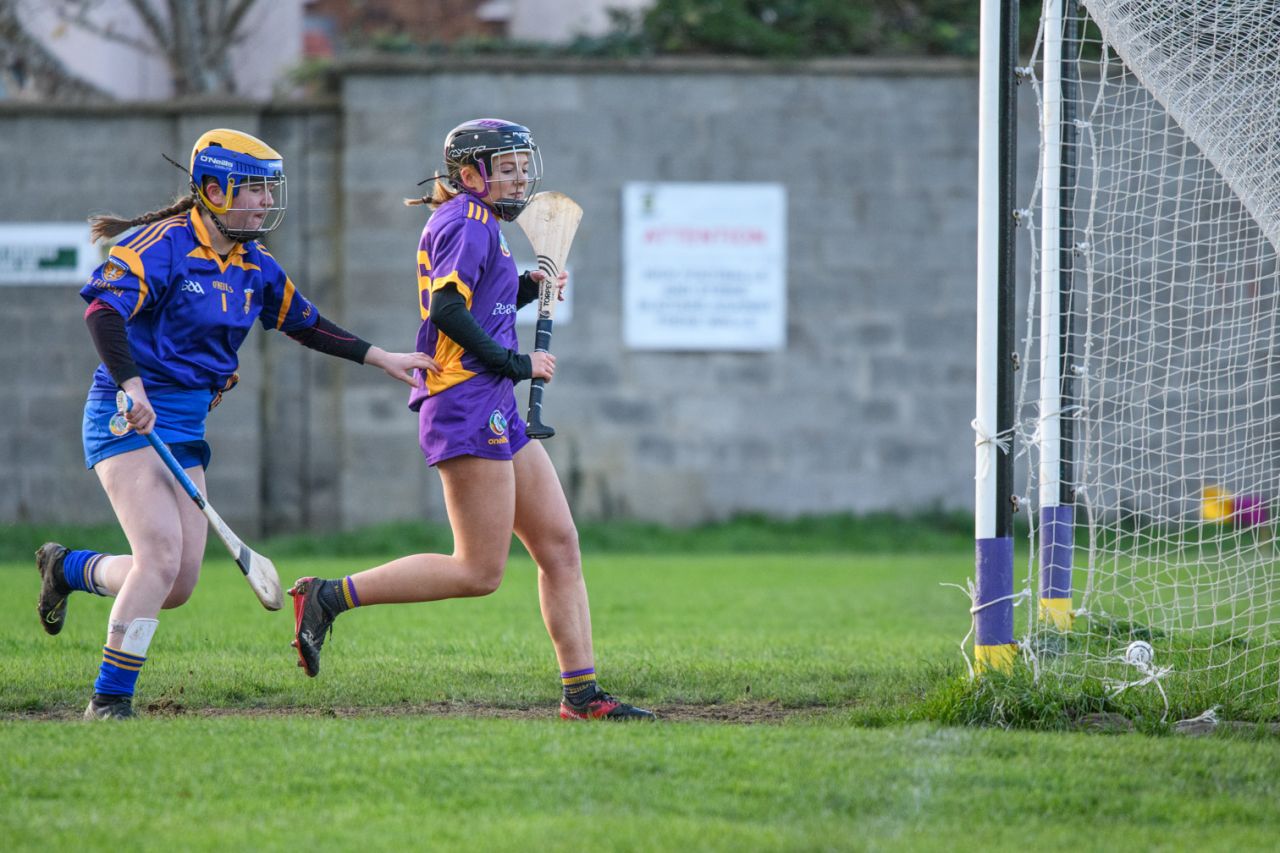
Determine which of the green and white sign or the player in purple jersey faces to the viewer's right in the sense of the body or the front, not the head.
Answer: the player in purple jersey

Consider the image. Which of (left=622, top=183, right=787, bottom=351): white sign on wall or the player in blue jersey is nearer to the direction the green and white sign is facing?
the player in blue jersey

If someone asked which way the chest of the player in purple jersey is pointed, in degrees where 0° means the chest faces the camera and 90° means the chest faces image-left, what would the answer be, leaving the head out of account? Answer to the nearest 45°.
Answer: approximately 270°

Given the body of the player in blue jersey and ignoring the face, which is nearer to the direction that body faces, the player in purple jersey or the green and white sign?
the player in purple jersey

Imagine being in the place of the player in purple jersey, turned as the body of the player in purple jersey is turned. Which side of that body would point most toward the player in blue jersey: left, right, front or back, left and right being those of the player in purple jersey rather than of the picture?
back

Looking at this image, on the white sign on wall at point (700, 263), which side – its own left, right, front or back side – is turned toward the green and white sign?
right

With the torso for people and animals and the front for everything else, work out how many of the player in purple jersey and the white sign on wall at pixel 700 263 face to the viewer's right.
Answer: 1

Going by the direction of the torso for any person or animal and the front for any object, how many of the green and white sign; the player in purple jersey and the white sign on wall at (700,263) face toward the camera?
2

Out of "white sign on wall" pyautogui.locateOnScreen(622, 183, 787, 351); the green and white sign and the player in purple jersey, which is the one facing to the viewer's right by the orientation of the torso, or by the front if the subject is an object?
the player in purple jersey

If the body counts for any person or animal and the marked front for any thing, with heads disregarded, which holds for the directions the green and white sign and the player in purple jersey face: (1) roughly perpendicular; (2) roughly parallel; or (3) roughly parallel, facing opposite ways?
roughly perpendicular

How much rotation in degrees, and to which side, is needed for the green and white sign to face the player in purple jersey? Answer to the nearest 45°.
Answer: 0° — it already faces them

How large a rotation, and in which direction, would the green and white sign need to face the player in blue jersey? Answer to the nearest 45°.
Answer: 0° — it already faces them

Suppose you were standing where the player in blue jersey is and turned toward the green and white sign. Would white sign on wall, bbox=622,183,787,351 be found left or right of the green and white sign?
right

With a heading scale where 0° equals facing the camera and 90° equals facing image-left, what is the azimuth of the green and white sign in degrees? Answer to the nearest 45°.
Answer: approximately 0°

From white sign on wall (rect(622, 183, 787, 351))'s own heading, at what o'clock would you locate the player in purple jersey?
The player in purple jersey is roughly at 12 o'clock from the white sign on wall.
